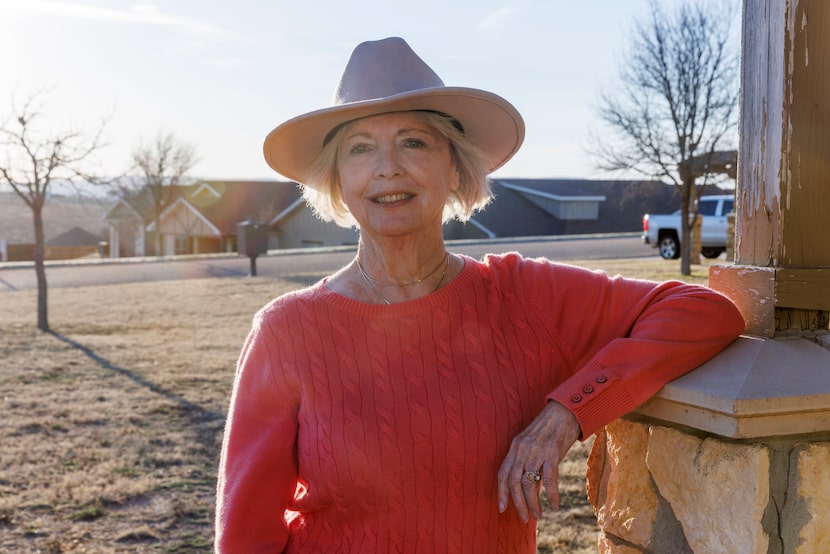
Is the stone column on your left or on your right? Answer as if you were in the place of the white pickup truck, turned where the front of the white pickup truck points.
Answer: on your right

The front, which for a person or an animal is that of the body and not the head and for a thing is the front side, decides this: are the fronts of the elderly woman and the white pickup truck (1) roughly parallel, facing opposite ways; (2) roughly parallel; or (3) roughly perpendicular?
roughly perpendicular

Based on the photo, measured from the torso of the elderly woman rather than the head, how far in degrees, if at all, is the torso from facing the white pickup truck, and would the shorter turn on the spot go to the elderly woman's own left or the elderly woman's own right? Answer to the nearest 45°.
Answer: approximately 180°

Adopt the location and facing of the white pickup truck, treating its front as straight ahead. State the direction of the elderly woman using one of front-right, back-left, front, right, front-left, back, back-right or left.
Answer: right

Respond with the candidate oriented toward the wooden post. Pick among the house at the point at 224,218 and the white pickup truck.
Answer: the house

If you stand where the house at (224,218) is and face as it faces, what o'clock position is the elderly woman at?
The elderly woman is roughly at 12 o'clock from the house.

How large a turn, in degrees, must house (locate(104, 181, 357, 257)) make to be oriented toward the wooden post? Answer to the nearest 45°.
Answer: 0° — it already faces it

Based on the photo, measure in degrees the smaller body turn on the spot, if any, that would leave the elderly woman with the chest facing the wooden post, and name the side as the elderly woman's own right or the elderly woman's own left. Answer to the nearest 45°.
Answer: approximately 90° to the elderly woman's own left

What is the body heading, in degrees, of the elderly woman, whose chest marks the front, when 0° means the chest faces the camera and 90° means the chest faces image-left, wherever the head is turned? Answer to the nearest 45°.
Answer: approximately 0°
